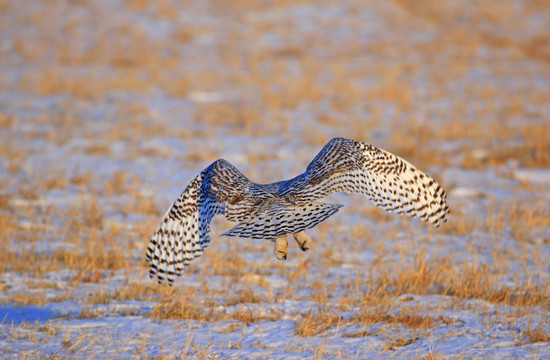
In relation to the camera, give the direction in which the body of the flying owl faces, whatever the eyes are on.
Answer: away from the camera
